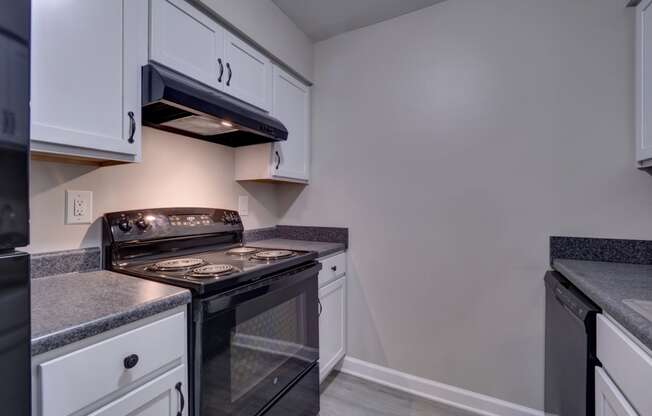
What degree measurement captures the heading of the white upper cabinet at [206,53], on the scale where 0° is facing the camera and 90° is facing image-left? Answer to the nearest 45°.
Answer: approximately 315°

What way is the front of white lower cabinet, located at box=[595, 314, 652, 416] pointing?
to the viewer's left

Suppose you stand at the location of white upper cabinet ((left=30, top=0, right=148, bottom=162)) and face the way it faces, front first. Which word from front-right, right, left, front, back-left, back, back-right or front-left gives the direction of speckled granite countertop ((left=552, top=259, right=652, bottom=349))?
front

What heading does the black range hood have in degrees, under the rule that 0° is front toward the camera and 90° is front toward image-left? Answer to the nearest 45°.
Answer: approximately 315°

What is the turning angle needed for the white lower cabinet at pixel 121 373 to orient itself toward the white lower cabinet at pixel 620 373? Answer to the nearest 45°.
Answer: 0° — it already faces it

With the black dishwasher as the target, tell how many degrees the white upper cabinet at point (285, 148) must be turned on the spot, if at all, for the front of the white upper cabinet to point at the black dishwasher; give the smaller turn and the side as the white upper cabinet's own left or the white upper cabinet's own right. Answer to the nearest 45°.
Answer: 0° — it already faces it

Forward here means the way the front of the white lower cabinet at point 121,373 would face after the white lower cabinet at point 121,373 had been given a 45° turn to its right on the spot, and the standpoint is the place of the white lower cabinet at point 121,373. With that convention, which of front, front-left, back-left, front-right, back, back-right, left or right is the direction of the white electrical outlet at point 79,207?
back

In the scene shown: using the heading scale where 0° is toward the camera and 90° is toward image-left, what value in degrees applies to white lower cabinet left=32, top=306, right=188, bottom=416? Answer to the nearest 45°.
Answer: approximately 315°

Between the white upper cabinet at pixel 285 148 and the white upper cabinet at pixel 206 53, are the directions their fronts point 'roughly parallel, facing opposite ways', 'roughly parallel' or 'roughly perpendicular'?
roughly parallel

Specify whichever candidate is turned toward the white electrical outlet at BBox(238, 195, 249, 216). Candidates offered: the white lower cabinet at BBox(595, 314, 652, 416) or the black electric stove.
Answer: the white lower cabinet
